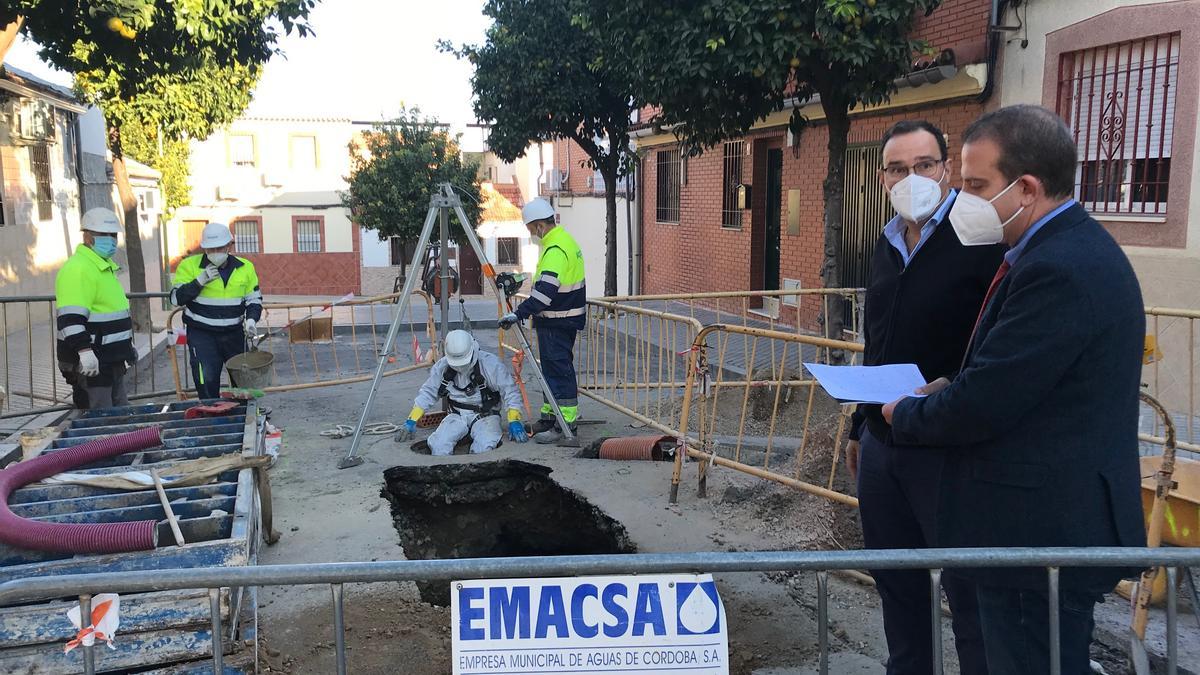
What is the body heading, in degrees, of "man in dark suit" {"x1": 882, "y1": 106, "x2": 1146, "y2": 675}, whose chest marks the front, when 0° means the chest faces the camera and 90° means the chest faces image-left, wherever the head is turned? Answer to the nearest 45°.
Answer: approximately 90°

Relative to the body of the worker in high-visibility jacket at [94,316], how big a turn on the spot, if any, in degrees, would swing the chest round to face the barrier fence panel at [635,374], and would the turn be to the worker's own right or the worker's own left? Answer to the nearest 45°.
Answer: approximately 45° to the worker's own left

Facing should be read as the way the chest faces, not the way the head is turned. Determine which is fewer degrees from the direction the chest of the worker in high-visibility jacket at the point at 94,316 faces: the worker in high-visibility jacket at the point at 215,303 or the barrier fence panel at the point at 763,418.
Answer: the barrier fence panel

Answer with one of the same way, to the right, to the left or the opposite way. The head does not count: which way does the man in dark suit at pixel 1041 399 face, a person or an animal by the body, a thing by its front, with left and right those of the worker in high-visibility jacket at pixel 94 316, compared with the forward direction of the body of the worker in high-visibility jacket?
the opposite way

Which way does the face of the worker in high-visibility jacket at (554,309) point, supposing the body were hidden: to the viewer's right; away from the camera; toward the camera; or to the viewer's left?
to the viewer's left

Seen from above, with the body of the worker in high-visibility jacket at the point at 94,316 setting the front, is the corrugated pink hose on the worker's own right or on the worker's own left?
on the worker's own right

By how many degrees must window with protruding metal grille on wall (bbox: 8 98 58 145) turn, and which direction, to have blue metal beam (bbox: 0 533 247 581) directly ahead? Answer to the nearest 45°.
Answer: approximately 45° to its right

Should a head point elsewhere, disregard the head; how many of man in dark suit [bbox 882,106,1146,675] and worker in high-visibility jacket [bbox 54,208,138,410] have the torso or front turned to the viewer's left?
1
